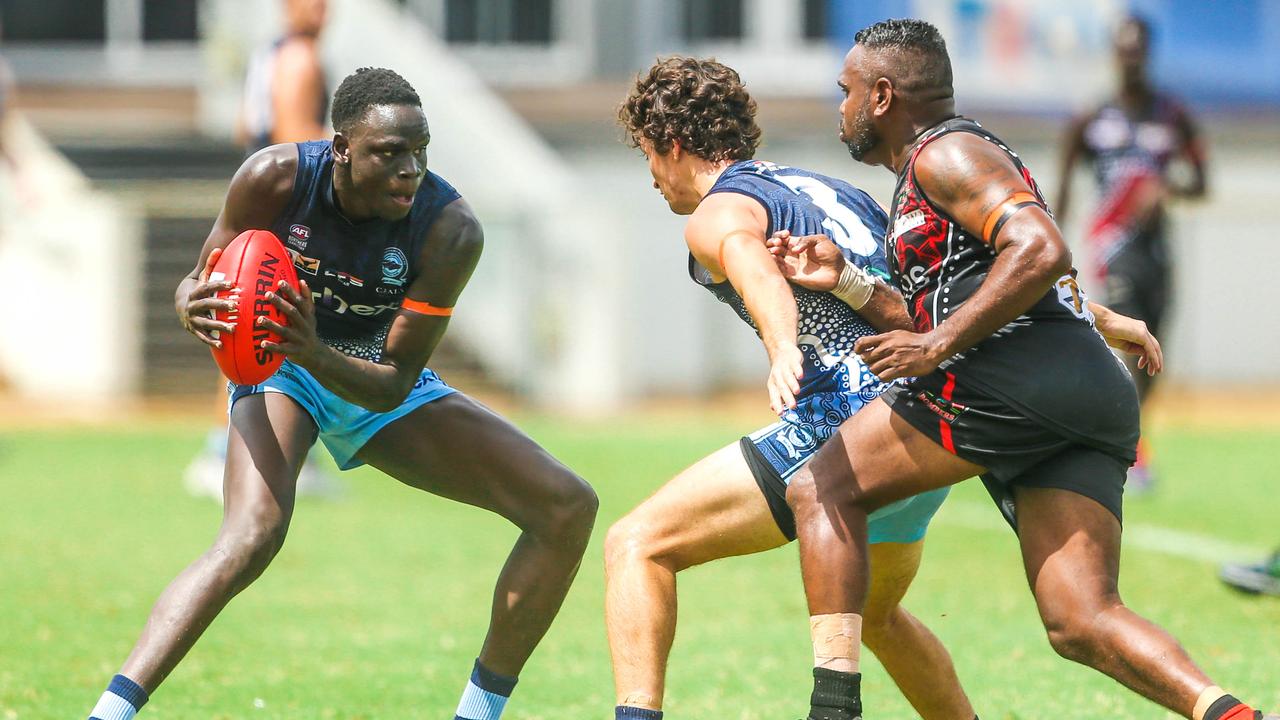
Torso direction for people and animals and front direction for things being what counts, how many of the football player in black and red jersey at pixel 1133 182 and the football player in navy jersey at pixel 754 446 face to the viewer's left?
1

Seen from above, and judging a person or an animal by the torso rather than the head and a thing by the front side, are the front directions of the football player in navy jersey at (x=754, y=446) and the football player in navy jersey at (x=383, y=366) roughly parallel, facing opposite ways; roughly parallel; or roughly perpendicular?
roughly perpendicular

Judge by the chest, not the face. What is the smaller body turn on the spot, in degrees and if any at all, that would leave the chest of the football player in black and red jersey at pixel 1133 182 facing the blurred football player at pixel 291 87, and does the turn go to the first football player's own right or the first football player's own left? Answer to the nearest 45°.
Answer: approximately 45° to the first football player's own right

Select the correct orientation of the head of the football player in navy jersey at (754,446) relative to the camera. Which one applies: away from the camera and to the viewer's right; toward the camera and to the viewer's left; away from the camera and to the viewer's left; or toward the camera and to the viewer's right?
away from the camera and to the viewer's left

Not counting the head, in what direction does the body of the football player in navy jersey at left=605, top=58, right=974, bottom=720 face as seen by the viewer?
to the viewer's left

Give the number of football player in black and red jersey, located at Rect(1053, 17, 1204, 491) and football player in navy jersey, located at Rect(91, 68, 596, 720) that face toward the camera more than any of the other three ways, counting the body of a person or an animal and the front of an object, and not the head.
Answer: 2

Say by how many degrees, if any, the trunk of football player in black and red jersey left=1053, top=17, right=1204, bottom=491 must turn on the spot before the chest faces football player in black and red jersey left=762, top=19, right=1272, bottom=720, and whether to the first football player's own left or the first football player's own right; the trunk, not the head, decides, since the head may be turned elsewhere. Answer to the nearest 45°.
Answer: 0° — they already face them

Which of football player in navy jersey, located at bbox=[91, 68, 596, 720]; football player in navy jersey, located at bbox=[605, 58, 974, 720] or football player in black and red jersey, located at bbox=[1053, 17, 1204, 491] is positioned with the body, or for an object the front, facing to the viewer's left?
football player in navy jersey, located at bbox=[605, 58, 974, 720]

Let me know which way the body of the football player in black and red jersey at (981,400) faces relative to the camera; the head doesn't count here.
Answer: to the viewer's left

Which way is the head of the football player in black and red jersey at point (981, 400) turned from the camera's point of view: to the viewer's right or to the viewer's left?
to the viewer's left
